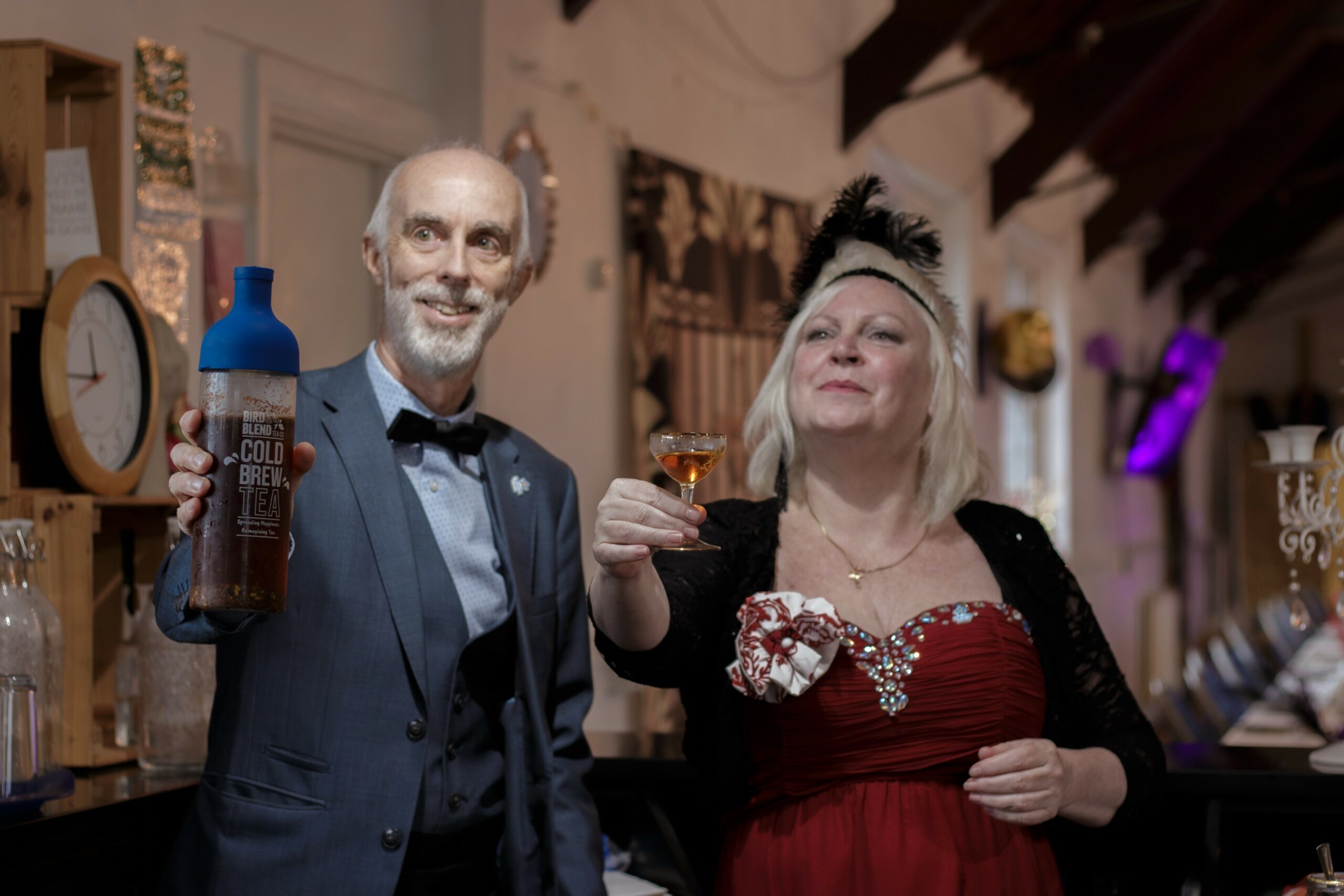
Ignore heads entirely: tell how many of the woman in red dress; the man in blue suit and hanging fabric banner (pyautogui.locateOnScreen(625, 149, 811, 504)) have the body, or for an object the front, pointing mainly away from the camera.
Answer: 0

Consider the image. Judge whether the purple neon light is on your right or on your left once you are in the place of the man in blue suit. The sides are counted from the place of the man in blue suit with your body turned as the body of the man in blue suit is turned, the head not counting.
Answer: on your left

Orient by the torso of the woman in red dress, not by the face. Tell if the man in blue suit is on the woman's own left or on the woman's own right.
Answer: on the woman's own right

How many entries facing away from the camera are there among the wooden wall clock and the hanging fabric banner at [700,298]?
0

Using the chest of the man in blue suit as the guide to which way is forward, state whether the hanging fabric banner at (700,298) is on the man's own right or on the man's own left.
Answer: on the man's own left

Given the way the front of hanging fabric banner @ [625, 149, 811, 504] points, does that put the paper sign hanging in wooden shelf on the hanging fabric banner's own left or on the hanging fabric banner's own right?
on the hanging fabric banner's own right

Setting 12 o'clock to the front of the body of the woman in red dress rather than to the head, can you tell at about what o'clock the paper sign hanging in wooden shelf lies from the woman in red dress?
The paper sign hanging in wooden shelf is roughly at 3 o'clock from the woman in red dress.

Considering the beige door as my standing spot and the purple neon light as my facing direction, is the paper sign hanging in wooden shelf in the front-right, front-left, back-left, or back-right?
back-right

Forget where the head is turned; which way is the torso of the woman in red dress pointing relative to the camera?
toward the camera

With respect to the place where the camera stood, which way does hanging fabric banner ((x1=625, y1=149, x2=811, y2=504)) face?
facing the viewer and to the right of the viewer

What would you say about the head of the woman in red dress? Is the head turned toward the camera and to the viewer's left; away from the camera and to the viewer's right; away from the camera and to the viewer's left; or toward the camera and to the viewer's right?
toward the camera and to the viewer's left

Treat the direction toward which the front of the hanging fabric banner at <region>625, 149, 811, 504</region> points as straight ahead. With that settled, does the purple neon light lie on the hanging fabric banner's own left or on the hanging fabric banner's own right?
on the hanging fabric banner's own left
